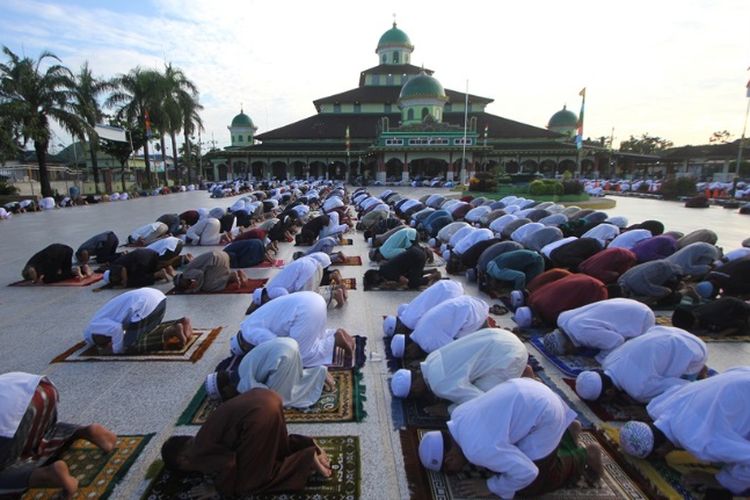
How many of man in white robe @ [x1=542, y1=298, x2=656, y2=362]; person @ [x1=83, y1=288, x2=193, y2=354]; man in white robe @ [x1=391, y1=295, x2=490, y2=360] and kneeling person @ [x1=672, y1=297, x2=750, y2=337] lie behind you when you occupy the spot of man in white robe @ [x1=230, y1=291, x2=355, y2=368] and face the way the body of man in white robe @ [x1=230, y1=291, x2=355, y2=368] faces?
3

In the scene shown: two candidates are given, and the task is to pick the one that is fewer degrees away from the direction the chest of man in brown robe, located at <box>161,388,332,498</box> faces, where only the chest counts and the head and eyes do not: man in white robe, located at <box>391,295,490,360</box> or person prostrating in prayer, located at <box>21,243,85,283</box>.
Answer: the person prostrating in prayer

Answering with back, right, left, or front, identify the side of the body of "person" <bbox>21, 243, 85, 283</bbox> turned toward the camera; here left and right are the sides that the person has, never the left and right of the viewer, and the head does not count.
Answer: left

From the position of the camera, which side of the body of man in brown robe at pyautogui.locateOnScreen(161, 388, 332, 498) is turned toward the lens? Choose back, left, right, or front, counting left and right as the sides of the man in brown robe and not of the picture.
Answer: left

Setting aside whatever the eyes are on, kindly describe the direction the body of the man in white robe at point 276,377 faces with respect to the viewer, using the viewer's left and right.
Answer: facing to the left of the viewer

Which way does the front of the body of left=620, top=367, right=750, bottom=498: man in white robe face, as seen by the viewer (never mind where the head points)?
to the viewer's left

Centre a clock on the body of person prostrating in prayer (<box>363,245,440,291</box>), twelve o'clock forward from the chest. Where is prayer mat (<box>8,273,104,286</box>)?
The prayer mat is roughly at 12 o'clock from the person prostrating in prayer.

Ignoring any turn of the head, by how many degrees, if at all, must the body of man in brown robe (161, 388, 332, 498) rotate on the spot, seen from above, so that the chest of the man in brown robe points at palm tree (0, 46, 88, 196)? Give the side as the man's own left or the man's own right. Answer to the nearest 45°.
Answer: approximately 90° to the man's own right

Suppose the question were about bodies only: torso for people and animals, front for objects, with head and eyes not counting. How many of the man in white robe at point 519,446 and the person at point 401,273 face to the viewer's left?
2
